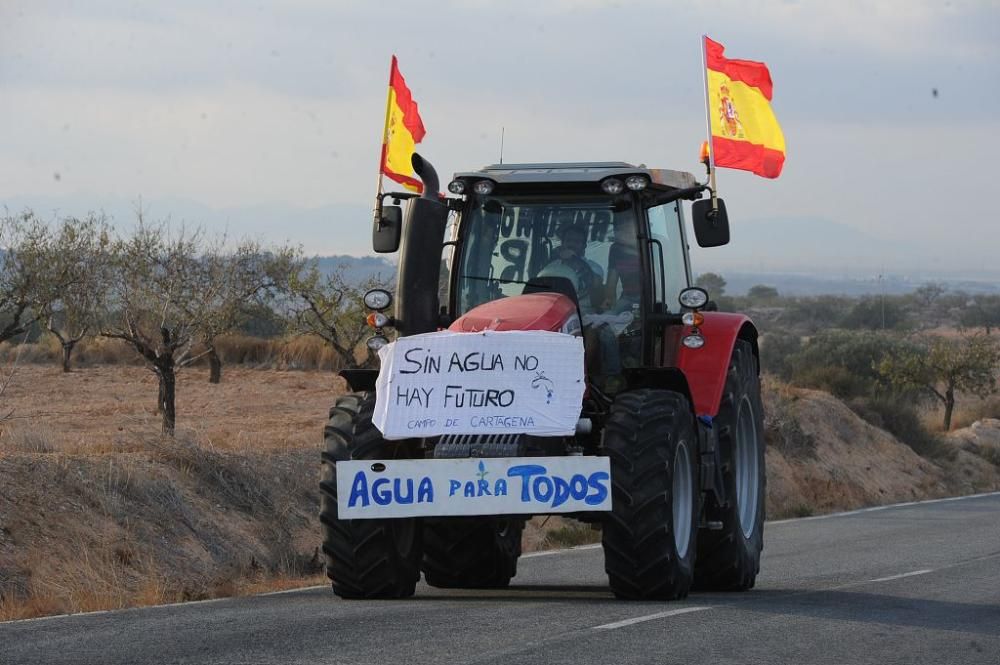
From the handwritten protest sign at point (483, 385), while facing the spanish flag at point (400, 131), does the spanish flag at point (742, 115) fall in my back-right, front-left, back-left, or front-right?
front-right

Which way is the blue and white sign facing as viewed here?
toward the camera

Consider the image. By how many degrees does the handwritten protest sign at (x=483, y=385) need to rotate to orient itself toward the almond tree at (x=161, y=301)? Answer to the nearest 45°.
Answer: approximately 180°

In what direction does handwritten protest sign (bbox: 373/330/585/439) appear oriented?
toward the camera

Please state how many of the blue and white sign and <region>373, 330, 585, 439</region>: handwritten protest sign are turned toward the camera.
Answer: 2

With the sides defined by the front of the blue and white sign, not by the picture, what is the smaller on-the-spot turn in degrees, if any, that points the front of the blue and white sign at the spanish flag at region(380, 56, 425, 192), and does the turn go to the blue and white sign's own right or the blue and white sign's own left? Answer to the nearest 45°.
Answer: approximately 180°

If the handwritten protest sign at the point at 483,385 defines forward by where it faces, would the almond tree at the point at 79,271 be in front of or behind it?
behind

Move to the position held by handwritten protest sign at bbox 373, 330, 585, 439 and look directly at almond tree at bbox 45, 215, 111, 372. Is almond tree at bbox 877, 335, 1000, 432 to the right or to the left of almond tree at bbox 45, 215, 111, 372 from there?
right

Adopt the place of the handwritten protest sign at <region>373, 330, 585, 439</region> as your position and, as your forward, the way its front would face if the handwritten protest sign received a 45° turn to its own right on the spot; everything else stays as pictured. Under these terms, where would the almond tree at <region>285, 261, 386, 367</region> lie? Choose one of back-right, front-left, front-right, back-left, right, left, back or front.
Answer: back-right

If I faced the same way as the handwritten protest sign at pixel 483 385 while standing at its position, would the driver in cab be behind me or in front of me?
behind

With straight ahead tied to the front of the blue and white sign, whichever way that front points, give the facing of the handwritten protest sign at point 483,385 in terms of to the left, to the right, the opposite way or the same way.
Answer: the same way

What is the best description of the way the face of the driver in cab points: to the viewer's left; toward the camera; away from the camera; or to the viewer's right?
toward the camera

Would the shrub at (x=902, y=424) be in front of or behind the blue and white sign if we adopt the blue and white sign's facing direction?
behind
